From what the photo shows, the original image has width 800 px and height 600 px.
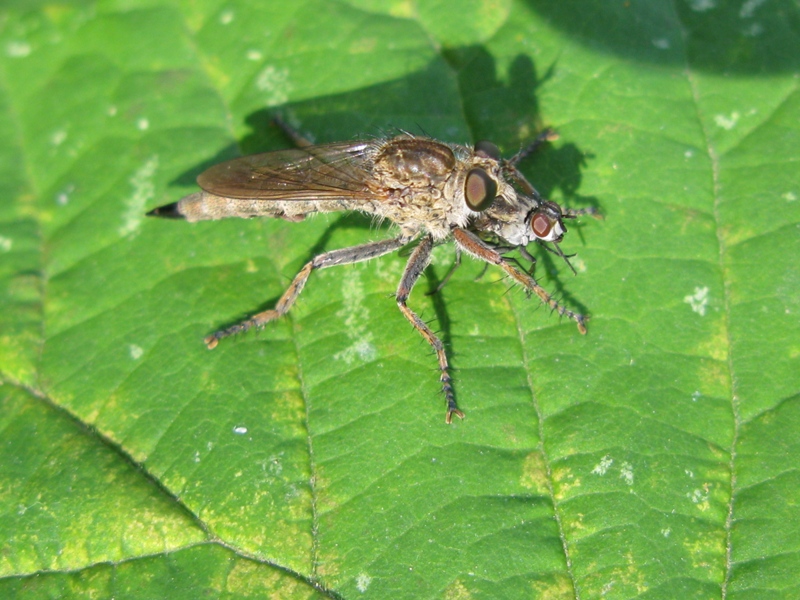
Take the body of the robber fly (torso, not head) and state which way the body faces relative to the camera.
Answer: to the viewer's right
